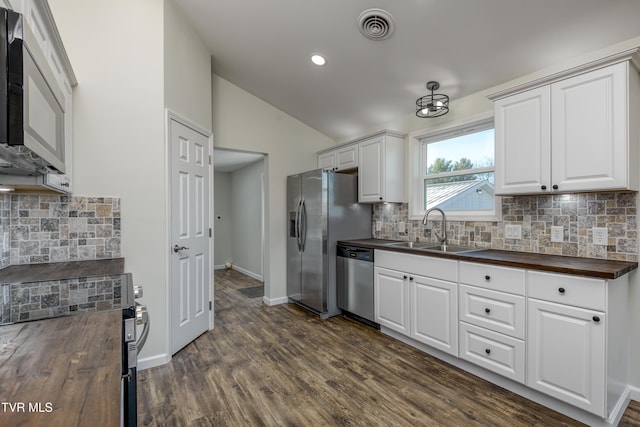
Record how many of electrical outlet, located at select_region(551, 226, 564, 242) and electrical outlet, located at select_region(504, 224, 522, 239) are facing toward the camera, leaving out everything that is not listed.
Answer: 2

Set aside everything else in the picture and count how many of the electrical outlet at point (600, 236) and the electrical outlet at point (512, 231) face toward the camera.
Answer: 2

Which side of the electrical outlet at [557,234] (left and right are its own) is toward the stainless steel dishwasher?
right

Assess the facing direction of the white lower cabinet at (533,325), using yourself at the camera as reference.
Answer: facing the viewer and to the left of the viewer

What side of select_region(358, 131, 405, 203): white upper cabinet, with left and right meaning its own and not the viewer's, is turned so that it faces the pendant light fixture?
left

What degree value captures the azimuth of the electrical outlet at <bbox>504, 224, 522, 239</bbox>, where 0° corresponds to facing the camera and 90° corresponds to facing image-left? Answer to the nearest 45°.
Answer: approximately 0°

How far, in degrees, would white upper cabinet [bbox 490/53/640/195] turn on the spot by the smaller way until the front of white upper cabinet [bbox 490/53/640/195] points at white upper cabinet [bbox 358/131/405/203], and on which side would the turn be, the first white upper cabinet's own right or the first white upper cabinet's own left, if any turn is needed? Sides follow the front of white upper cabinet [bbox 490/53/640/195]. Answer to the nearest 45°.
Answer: approximately 45° to the first white upper cabinet's own right

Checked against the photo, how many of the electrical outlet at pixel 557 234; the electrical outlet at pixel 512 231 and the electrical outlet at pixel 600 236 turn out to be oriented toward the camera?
3

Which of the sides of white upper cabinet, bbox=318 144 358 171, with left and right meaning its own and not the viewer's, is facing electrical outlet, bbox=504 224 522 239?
left

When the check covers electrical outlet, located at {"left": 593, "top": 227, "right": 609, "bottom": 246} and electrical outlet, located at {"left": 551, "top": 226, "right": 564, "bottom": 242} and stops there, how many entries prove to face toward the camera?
2

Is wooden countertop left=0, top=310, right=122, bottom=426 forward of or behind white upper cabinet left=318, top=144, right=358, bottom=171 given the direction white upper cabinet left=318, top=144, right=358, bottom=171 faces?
forward
